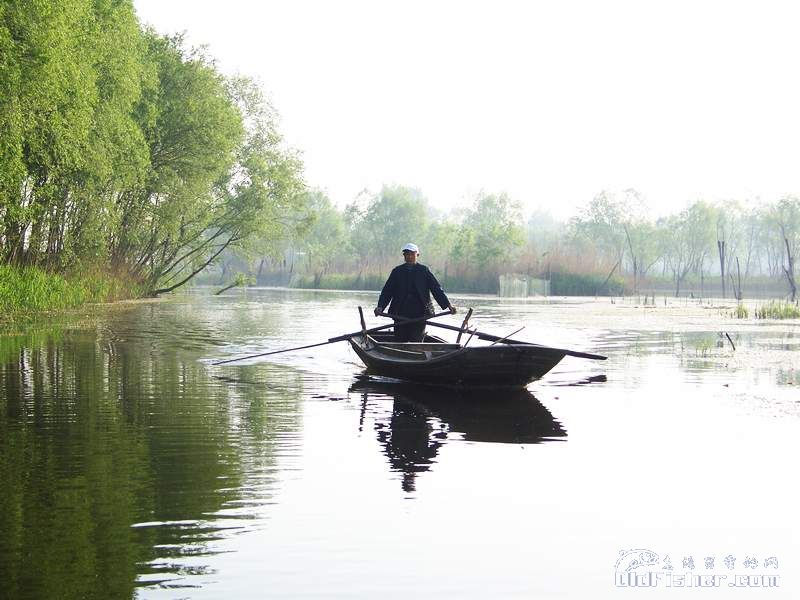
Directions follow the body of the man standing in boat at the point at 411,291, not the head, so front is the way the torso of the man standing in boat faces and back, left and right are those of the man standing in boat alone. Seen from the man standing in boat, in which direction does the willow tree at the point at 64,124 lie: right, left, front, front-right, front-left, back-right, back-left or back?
back-right

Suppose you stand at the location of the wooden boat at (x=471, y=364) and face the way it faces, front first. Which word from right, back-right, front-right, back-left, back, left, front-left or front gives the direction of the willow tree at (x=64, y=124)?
back

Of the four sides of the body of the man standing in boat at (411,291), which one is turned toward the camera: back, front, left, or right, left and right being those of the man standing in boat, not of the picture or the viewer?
front

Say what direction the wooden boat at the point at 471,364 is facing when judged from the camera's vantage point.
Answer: facing the viewer and to the right of the viewer
